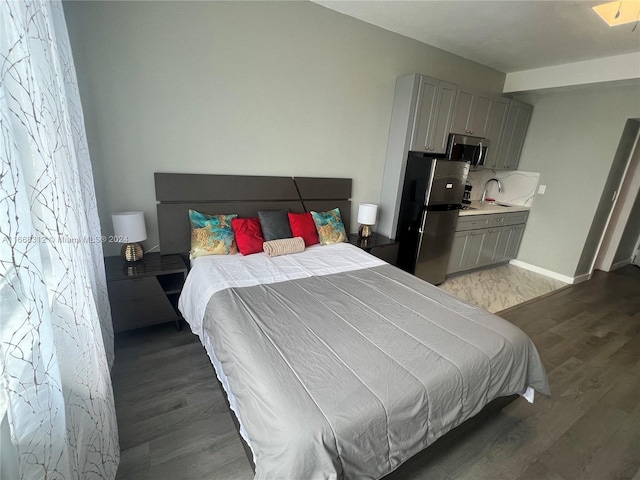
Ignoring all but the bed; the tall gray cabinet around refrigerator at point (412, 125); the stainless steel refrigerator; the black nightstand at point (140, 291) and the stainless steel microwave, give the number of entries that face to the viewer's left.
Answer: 0

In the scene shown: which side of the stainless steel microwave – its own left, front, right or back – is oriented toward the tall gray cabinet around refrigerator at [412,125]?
right

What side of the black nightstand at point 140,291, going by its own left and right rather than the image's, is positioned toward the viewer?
front

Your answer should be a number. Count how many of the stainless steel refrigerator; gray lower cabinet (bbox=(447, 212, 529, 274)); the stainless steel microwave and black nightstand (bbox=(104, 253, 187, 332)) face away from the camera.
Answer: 0

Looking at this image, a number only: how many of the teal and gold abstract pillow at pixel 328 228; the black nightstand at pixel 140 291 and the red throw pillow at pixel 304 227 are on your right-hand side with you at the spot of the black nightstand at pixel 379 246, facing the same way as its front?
3

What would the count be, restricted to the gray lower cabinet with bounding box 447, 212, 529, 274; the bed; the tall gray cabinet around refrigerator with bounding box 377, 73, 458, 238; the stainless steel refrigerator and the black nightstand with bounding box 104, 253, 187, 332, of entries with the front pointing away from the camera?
0

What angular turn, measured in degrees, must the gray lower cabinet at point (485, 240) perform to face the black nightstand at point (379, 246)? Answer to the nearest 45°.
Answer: approximately 90° to its right

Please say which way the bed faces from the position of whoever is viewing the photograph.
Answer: facing the viewer and to the right of the viewer

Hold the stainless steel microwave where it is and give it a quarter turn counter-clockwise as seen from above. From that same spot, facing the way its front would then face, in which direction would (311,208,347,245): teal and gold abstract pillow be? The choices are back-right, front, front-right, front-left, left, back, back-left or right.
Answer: back

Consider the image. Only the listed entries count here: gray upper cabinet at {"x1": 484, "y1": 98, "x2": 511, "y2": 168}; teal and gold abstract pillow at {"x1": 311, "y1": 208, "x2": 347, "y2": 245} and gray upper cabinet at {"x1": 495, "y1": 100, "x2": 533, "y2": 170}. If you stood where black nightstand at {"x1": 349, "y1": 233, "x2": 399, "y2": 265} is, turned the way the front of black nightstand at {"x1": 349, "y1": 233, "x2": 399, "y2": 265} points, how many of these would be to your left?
2

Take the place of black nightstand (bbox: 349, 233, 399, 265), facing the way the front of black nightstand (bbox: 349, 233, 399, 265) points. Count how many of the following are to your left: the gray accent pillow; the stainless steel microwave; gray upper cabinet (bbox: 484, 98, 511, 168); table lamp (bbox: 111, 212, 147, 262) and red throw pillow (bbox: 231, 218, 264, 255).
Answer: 2

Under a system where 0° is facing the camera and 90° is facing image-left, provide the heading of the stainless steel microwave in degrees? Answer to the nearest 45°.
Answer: approximately 315°

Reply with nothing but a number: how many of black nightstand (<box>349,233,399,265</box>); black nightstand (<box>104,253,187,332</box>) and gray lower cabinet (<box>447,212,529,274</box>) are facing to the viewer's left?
0

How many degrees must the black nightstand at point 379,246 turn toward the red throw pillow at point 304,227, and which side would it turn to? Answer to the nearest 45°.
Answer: approximately 90° to its right
